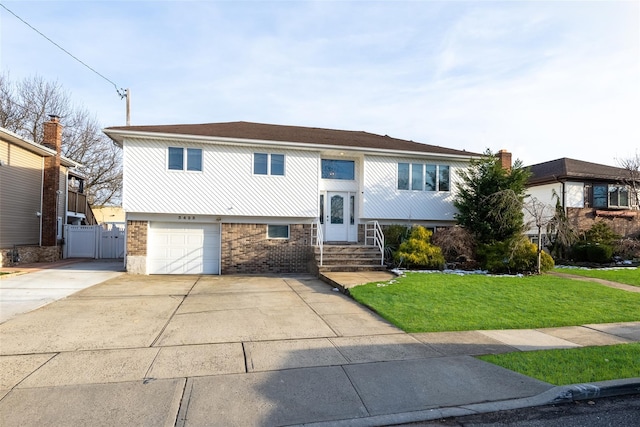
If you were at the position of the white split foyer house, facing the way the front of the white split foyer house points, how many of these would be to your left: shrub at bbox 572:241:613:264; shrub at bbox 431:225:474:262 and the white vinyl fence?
2

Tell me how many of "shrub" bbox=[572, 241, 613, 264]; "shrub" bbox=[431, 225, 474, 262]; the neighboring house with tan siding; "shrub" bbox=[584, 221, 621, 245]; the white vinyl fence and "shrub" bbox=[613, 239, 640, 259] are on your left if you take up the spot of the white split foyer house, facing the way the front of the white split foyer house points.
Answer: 4

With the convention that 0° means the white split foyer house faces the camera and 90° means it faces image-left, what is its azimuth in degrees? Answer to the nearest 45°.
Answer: approximately 0°

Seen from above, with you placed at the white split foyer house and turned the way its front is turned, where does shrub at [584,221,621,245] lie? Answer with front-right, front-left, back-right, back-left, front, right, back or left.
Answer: left

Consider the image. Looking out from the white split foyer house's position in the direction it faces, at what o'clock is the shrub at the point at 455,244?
The shrub is roughly at 9 o'clock from the white split foyer house.

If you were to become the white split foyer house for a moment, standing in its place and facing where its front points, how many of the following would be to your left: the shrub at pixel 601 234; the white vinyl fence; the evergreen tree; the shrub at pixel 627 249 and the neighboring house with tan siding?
3

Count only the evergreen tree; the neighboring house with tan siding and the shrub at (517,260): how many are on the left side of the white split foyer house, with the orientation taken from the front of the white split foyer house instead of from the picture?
2

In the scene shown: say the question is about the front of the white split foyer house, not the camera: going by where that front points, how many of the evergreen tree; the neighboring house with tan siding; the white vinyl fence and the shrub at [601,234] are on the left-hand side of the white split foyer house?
2

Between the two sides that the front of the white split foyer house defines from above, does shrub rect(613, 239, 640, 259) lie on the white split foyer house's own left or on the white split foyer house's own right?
on the white split foyer house's own left

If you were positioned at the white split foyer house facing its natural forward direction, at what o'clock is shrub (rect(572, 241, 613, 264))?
The shrub is roughly at 9 o'clock from the white split foyer house.

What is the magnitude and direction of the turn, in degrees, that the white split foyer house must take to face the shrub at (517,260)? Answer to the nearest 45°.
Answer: approximately 90° to its left

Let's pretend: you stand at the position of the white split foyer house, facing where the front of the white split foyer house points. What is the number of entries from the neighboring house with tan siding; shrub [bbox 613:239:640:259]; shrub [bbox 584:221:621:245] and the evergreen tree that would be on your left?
3

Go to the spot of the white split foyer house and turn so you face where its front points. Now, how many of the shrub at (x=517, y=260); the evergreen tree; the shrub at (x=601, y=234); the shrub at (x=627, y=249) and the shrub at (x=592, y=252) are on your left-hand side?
5

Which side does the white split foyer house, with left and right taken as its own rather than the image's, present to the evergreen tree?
left

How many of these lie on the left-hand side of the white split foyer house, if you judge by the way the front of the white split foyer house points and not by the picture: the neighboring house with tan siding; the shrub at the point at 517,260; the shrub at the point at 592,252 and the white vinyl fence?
2

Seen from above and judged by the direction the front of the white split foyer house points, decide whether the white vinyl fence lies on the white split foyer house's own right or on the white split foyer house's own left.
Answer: on the white split foyer house's own right
